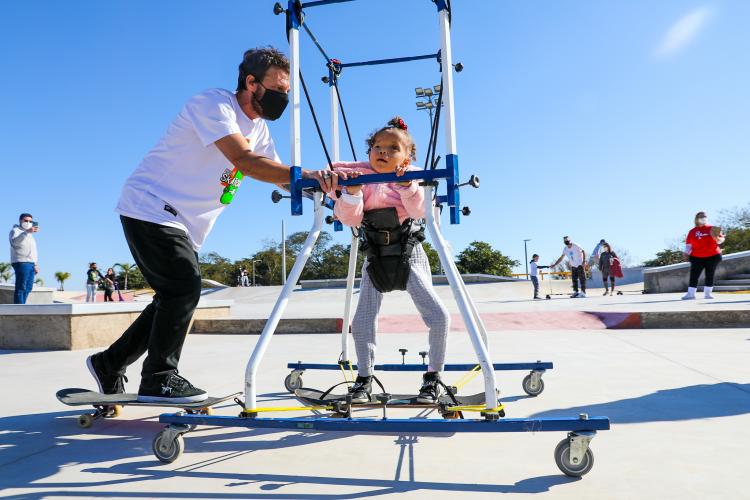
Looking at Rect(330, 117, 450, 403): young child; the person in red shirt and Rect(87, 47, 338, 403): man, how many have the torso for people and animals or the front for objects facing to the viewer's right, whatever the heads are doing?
1

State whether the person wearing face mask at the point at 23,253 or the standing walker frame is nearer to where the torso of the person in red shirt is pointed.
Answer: the standing walker frame

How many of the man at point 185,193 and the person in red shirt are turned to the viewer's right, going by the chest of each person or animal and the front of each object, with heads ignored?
1

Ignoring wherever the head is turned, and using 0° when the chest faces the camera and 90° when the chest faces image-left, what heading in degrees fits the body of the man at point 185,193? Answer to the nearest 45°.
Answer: approximately 270°

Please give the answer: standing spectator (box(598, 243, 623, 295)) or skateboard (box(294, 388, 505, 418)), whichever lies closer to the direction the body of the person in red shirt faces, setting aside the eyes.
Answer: the skateboard

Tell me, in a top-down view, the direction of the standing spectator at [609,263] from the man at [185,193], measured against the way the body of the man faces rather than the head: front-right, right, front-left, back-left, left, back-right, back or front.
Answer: front-left

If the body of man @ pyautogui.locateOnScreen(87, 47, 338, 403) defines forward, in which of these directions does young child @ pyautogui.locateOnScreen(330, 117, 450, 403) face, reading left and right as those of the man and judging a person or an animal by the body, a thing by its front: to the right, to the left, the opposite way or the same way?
to the right

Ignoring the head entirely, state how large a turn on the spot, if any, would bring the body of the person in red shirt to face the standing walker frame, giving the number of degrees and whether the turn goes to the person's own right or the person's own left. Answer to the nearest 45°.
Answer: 0° — they already face it

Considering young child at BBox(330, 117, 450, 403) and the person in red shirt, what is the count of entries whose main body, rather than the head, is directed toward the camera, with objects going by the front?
2

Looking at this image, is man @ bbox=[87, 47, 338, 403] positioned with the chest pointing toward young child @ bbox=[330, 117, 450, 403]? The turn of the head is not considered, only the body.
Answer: yes

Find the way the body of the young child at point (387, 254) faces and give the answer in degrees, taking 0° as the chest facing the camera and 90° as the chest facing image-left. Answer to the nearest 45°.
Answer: approximately 0°
